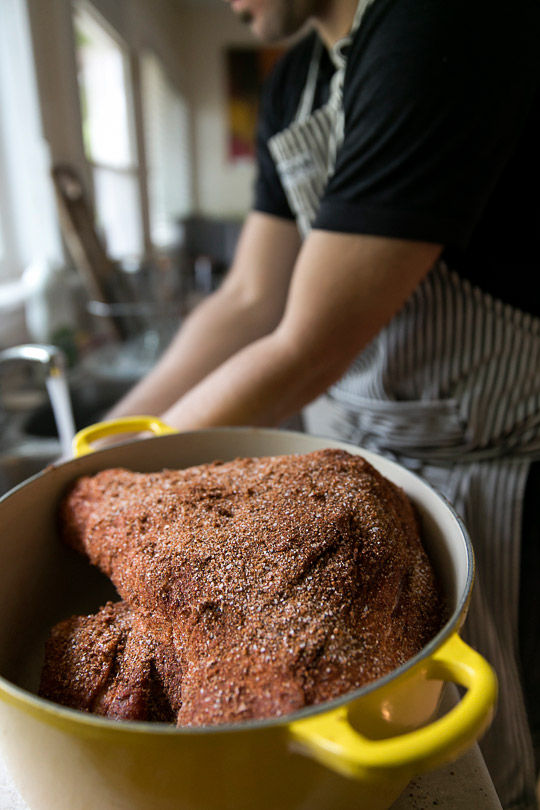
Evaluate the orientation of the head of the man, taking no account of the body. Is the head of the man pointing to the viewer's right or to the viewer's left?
to the viewer's left

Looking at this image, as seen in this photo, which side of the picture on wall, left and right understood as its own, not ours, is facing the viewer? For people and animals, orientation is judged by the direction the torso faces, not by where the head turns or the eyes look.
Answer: front

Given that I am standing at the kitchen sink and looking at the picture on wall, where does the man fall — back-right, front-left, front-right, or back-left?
back-right

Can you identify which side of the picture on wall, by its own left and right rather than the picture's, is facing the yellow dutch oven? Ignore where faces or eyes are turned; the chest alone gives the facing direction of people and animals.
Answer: front

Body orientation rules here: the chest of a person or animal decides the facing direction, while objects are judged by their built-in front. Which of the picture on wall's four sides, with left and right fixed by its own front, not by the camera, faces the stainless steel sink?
front

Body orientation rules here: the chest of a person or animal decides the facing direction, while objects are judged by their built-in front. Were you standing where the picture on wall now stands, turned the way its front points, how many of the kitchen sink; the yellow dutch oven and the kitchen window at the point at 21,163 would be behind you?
0

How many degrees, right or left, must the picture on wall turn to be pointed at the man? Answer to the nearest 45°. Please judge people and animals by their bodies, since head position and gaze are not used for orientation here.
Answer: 0° — it already faces them

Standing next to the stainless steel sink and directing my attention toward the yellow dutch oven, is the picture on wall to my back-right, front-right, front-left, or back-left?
back-left

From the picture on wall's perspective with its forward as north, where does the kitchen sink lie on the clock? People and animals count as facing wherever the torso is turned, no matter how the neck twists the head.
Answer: The kitchen sink is roughly at 12 o'clock from the picture on wall.

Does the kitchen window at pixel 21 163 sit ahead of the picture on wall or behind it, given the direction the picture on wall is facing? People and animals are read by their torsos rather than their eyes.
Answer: ahead

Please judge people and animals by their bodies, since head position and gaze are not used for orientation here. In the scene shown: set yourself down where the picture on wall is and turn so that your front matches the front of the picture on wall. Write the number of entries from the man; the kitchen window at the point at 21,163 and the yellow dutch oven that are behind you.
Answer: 0
